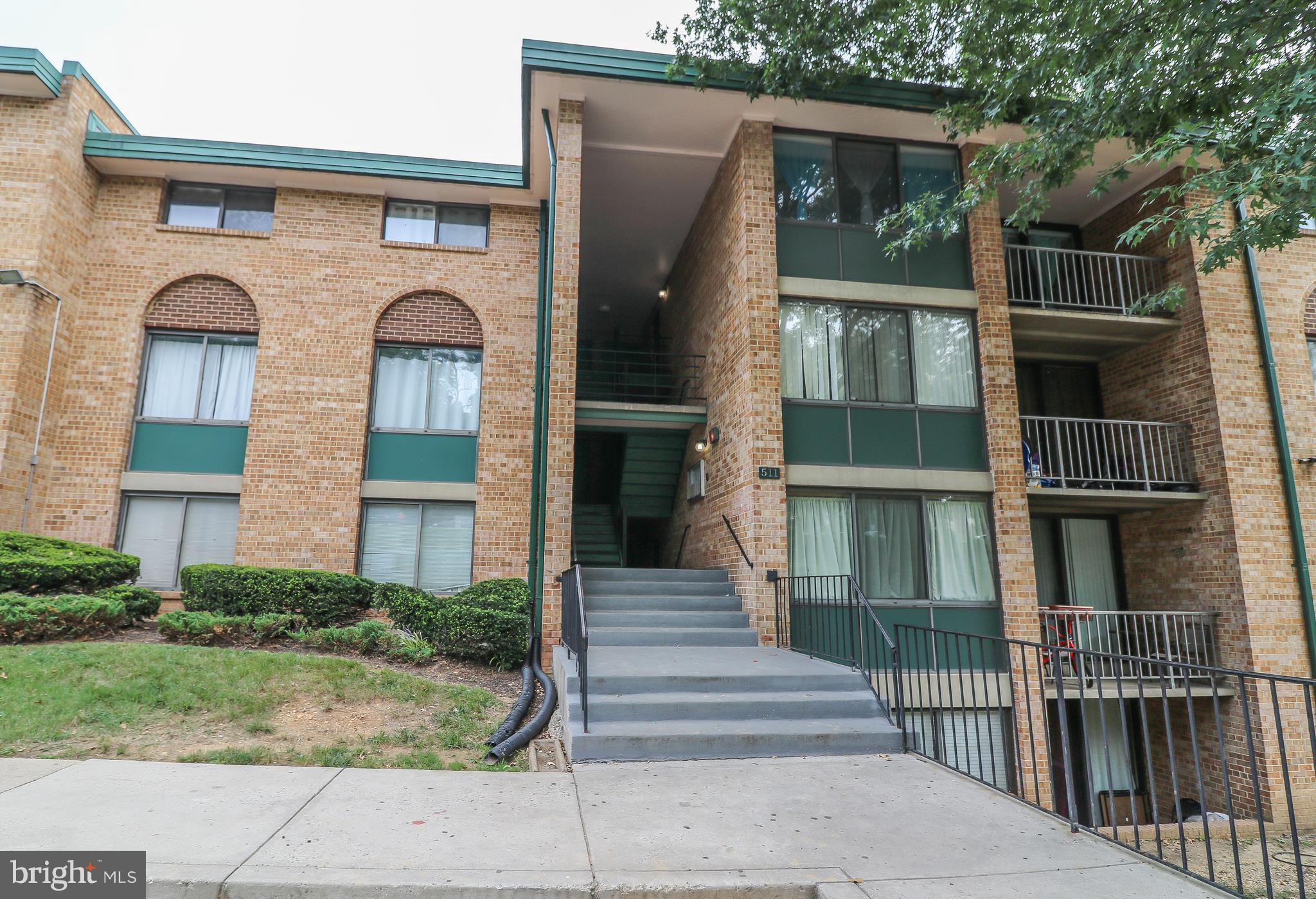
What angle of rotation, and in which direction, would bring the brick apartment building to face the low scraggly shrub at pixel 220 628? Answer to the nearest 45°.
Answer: approximately 90° to its right

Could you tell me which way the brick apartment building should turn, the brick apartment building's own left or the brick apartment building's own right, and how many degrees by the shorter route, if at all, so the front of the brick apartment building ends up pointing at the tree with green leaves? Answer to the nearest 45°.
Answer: approximately 45° to the brick apartment building's own left

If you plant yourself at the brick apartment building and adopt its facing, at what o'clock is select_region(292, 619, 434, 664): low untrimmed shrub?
The low untrimmed shrub is roughly at 2 o'clock from the brick apartment building.

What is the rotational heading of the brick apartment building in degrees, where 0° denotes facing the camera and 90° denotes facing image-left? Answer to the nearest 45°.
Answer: approximately 0°

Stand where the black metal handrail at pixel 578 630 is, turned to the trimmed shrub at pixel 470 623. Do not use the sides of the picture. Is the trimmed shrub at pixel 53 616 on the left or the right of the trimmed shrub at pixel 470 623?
left
